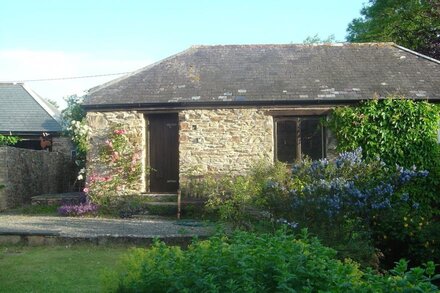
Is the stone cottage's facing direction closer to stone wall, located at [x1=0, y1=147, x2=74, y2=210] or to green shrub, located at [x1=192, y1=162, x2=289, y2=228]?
the green shrub

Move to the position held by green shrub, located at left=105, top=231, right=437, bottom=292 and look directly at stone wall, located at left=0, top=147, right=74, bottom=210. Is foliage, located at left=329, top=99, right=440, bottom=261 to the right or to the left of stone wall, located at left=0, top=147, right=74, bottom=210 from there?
right

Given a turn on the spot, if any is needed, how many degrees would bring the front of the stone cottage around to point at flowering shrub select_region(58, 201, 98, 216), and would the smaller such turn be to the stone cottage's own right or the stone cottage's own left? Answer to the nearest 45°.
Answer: approximately 90° to the stone cottage's own right

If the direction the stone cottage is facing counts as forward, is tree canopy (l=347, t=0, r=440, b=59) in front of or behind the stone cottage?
behind

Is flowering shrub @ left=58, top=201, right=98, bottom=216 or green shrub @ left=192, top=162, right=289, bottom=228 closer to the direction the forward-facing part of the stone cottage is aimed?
the green shrub

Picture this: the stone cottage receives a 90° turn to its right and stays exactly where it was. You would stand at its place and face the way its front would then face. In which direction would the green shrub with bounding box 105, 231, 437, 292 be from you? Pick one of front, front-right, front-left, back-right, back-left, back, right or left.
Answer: left

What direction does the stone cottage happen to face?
toward the camera

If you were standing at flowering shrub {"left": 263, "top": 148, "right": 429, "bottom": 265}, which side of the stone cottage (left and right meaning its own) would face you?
front

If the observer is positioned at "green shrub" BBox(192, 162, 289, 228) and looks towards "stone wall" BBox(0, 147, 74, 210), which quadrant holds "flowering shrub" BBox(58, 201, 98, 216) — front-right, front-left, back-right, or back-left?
front-left

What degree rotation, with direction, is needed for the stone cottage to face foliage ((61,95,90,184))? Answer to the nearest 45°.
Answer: approximately 135° to its right

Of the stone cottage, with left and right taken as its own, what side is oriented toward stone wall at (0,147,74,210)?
right
